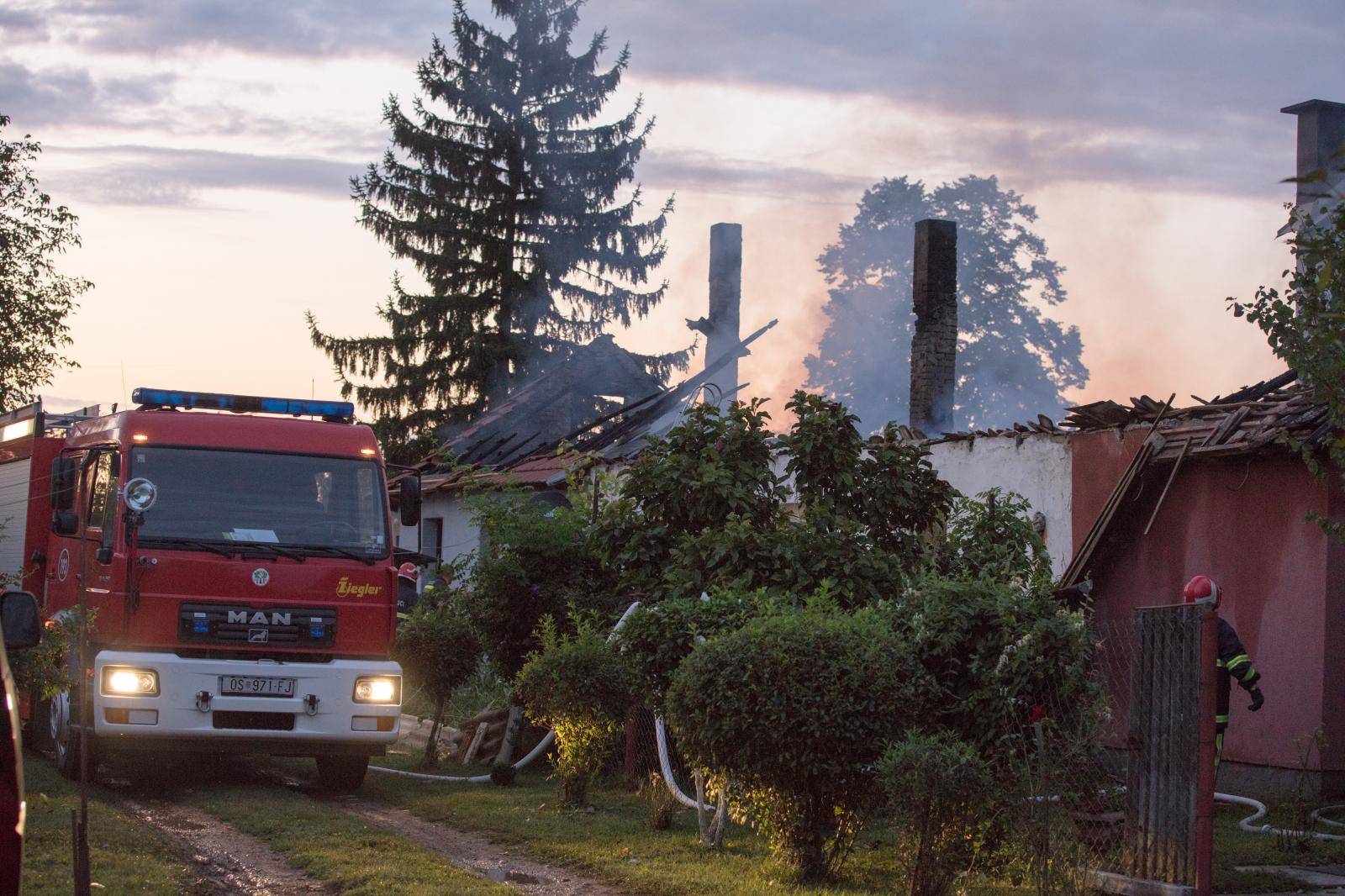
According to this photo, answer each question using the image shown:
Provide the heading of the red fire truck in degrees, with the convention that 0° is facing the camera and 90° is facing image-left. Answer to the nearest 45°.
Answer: approximately 0°

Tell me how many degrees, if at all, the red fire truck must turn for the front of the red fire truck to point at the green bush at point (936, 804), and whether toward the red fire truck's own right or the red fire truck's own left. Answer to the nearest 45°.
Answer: approximately 45° to the red fire truck's own left

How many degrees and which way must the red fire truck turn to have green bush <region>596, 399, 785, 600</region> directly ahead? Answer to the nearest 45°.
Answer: approximately 90° to its left

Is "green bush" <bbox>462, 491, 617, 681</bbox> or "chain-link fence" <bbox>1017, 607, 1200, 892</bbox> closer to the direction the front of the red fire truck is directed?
the chain-link fence

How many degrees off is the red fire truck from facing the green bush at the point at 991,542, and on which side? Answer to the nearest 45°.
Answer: approximately 90° to its left

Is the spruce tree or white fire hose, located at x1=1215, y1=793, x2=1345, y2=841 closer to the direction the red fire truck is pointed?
the white fire hose

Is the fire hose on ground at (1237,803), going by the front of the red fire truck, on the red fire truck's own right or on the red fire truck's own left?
on the red fire truck's own left

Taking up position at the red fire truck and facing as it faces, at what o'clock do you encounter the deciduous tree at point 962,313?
The deciduous tree is roughly at 7 o'clock from the red fire truck.

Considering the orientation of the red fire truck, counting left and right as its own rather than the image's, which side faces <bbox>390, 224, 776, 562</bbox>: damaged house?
back

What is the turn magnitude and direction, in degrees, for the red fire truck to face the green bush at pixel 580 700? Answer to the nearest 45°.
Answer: approximately 90° to its left
